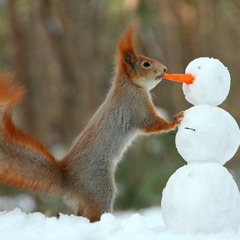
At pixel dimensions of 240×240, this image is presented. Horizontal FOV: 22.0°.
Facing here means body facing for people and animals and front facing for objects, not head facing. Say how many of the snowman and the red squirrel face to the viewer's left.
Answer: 1

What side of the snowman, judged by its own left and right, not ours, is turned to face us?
left

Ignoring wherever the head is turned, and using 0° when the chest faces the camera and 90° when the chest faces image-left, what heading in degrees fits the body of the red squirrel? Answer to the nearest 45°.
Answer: approximately 270°

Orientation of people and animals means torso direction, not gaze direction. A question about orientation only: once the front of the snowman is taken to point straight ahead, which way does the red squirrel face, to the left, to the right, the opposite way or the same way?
the opposite way
